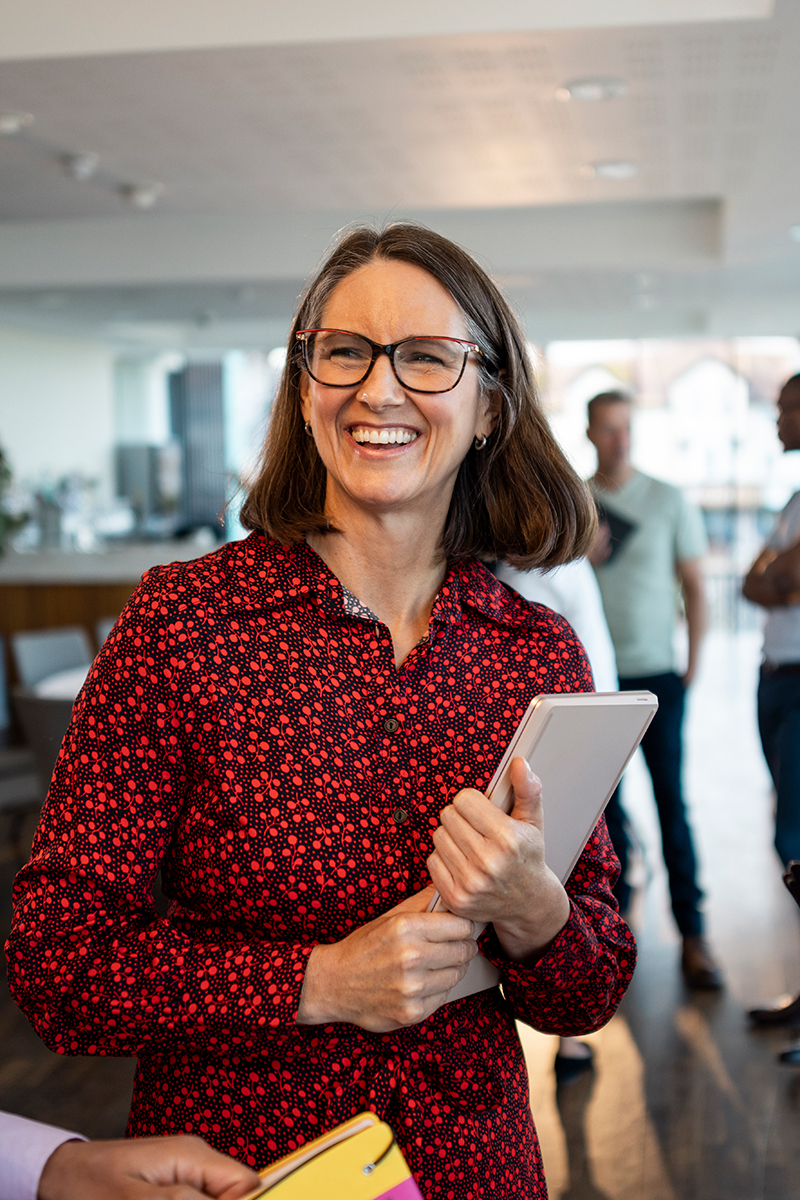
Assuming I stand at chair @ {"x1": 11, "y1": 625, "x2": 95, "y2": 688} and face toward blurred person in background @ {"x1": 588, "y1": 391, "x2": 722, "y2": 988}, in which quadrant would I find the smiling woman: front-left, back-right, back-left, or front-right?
front-right

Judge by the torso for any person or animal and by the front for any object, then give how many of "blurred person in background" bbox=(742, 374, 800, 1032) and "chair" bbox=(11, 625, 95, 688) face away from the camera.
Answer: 0

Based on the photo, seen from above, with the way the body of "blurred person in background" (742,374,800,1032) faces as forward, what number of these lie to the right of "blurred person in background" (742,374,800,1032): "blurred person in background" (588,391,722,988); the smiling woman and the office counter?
2

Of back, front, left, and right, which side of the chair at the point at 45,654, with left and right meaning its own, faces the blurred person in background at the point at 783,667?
front

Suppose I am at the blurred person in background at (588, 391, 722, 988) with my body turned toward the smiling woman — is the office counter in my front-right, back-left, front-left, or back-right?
back-right

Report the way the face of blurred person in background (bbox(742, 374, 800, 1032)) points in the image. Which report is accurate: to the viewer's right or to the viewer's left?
to the viewer's left

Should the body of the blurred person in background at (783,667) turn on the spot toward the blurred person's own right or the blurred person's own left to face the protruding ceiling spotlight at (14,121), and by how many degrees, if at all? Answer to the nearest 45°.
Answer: approximately 45° to the blurred person's own right

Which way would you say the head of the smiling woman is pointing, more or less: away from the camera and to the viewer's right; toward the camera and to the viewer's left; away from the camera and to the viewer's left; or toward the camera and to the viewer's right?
toward the camera and to the viewer's left

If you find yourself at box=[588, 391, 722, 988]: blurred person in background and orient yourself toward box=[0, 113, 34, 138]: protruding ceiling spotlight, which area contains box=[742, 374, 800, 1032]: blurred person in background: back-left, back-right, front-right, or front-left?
back-left

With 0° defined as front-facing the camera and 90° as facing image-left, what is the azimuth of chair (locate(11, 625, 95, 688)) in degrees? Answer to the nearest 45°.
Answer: approximately 315°

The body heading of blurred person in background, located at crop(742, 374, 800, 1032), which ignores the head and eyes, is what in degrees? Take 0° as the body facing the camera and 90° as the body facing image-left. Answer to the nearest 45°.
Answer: approximately 45°
